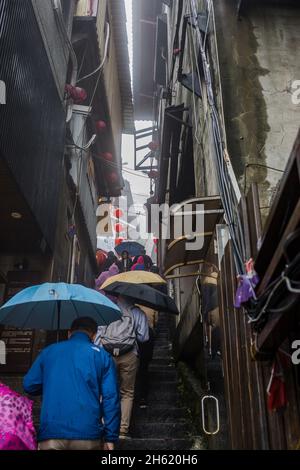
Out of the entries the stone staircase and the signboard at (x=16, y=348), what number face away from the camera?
0

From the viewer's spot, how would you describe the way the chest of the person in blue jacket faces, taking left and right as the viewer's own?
facing away from the viewer

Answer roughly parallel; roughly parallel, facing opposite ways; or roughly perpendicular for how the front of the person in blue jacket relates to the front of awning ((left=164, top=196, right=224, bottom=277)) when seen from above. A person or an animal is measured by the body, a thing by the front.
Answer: roughly perpendicular

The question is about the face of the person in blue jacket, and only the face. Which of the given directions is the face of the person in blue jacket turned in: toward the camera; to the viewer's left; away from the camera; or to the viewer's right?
away from the camera

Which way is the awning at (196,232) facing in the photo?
to the viewer's left

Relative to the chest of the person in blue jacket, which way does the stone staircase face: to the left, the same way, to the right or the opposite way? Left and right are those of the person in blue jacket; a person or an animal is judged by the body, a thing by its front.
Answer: the opposite way
